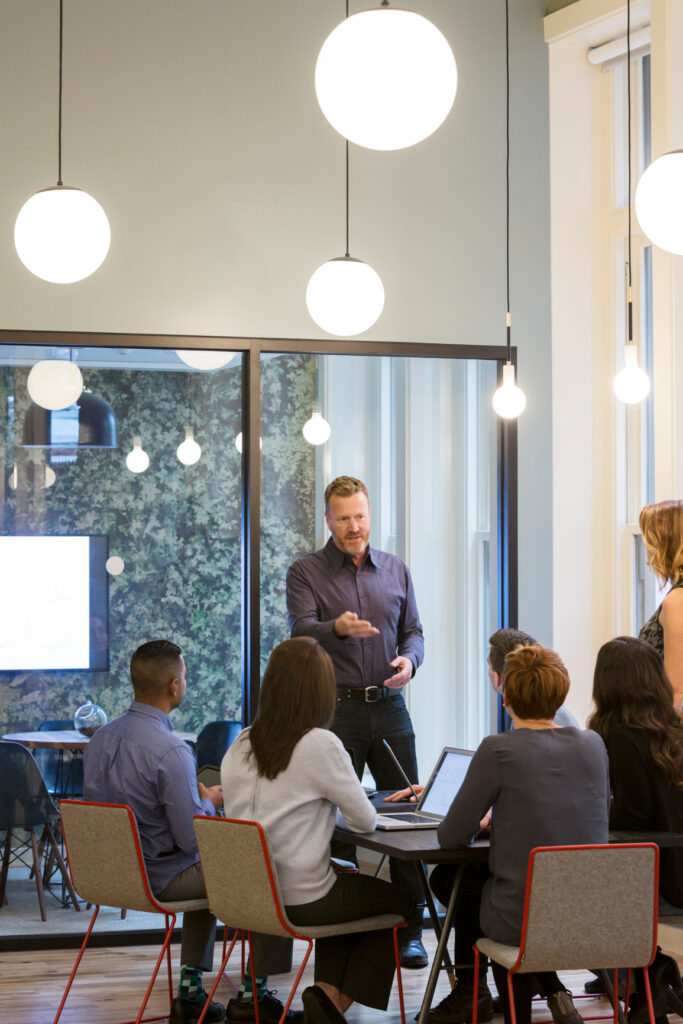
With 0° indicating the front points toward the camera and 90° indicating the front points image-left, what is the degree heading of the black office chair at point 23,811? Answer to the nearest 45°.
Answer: approximately 225°

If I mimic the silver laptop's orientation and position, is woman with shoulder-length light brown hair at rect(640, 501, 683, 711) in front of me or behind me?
behind

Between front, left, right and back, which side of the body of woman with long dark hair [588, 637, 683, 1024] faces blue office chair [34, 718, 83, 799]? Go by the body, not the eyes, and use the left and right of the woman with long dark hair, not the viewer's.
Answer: front

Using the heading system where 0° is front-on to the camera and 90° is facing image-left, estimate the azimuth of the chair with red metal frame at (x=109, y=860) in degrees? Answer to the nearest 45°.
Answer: approximately 225°

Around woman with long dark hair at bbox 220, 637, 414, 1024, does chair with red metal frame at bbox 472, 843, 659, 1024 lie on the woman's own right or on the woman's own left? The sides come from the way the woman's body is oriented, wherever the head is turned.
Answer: on the woman's own right

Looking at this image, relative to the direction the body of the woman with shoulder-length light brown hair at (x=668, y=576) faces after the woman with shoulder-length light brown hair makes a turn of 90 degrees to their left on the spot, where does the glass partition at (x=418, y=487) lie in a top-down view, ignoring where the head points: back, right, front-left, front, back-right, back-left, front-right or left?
back-right

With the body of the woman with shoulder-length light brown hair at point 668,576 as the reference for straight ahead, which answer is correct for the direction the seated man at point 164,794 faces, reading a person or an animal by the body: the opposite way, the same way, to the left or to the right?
to the right

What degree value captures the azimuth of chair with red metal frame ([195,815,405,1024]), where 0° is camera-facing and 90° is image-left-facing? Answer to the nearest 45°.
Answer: approximately 225°

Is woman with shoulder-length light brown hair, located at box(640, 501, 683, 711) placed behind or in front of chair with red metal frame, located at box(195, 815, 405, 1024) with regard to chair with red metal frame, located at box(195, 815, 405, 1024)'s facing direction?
in front

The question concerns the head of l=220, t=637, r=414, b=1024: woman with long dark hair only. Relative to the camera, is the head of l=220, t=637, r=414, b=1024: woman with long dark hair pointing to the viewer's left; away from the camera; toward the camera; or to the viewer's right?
away from the camera

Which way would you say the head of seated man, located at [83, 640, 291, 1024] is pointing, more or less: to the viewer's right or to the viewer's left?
to the viewer's right

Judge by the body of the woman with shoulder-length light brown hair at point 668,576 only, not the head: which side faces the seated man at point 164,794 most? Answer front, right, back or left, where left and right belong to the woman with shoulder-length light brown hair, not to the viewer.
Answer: front

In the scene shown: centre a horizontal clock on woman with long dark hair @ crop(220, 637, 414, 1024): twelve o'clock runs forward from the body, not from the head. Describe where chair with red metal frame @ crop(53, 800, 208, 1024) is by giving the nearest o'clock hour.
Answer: The chair with red metal frame is roughly at 8 o'clock from the woman with long dark hair.

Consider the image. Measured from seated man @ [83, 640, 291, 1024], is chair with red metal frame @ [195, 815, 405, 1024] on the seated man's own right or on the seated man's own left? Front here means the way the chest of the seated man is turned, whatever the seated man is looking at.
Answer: on the seated man's own right
